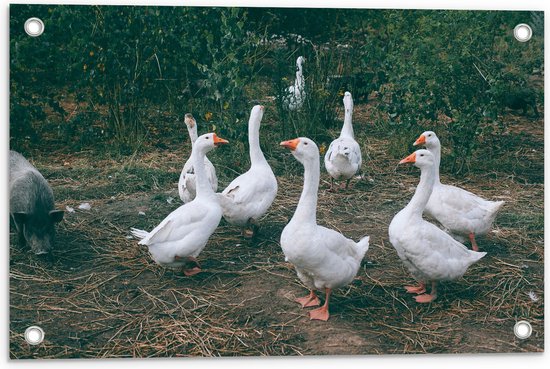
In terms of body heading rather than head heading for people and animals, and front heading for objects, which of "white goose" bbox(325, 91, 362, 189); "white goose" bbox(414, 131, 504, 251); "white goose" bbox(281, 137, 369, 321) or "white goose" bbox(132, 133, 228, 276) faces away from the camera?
"white goose" bbox(325, 91, 362, 189)

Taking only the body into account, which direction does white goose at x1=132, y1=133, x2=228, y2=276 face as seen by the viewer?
to the viewer's right

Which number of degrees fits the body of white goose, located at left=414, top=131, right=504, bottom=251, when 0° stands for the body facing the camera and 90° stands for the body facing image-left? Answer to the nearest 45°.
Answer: approximately 90°

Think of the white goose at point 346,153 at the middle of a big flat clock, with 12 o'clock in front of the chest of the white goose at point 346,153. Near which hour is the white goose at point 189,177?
the white goose at point 189,177 is roughly at 8 o'clock from the white goose at point 346,153.

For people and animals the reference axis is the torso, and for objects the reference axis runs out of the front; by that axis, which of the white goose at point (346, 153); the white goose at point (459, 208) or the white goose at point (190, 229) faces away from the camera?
the white goose at point (346, 153)

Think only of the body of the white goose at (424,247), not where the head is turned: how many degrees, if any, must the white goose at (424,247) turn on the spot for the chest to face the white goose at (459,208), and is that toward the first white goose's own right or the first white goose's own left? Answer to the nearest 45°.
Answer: approximately 90° to the first white goose's own right

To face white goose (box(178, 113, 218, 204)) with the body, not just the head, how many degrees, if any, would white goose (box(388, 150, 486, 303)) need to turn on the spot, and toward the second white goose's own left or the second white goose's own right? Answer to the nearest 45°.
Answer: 0° — it already faces it

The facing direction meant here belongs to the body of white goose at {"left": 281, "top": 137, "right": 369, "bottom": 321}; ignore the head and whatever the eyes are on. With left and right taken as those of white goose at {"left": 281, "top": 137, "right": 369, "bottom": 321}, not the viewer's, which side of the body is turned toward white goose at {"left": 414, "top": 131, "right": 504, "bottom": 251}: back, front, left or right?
back

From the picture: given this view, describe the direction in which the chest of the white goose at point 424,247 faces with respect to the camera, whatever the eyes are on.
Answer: to the viewer's left

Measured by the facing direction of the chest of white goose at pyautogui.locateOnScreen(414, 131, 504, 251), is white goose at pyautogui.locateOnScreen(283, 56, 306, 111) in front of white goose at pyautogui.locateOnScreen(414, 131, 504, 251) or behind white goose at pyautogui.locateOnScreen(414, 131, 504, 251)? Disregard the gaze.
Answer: in front

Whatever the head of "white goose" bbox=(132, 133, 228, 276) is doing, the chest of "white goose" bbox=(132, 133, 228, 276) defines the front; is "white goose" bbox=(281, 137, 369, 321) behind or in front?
in front

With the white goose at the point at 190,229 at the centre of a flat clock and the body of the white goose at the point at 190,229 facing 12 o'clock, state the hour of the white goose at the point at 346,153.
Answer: the white goose at the point at 346,153 is roughly at 11 o'clock from the white goose at the point at 190,229.

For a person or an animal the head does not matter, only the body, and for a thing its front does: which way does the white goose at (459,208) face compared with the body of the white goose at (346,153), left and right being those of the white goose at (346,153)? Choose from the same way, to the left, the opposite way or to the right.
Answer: to the left

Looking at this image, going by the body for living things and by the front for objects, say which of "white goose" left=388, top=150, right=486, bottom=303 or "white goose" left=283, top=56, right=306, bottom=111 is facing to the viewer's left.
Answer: "white goose" left=388, top=150, right=486, bottom=303
